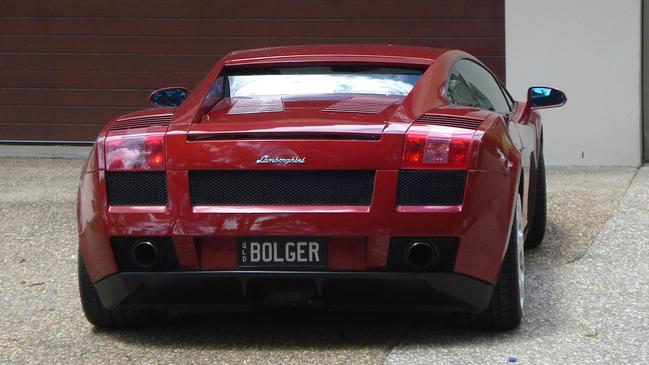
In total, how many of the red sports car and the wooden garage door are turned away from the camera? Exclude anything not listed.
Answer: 1

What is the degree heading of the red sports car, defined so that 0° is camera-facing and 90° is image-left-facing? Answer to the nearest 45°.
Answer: approximately 180°

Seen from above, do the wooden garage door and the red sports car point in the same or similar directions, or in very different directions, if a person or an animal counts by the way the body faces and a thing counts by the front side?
very different directions

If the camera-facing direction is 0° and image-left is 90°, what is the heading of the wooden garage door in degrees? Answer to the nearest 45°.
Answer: approximately 0°
